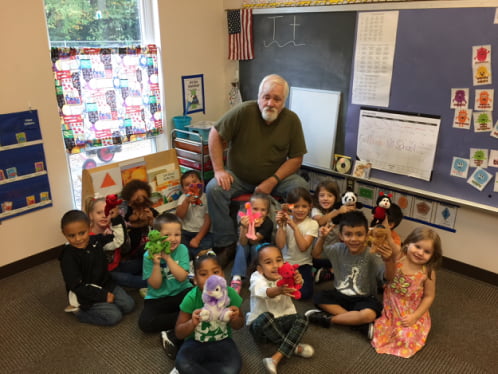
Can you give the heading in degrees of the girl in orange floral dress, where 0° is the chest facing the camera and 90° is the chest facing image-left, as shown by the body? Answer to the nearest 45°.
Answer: approximately 45°

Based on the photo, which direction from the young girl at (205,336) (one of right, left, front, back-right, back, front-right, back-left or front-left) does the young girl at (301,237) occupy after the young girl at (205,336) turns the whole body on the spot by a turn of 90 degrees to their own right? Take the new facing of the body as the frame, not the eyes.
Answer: back-right

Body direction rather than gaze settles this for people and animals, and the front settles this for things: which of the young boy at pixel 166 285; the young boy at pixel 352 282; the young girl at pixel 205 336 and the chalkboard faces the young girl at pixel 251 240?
the chalkboard

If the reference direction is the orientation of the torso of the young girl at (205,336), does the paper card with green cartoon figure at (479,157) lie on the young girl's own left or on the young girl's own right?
on the young girl's own left

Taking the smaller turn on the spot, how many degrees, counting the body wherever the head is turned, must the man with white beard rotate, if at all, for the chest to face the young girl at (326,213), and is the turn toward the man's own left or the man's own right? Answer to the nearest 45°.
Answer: approximately 45° to the man's own left

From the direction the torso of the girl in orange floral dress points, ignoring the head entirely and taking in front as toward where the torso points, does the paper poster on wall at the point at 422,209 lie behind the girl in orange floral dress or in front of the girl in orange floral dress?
behind

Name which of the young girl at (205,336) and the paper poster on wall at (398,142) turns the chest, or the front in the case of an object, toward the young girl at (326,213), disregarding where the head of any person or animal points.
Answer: the paper poster on wall
